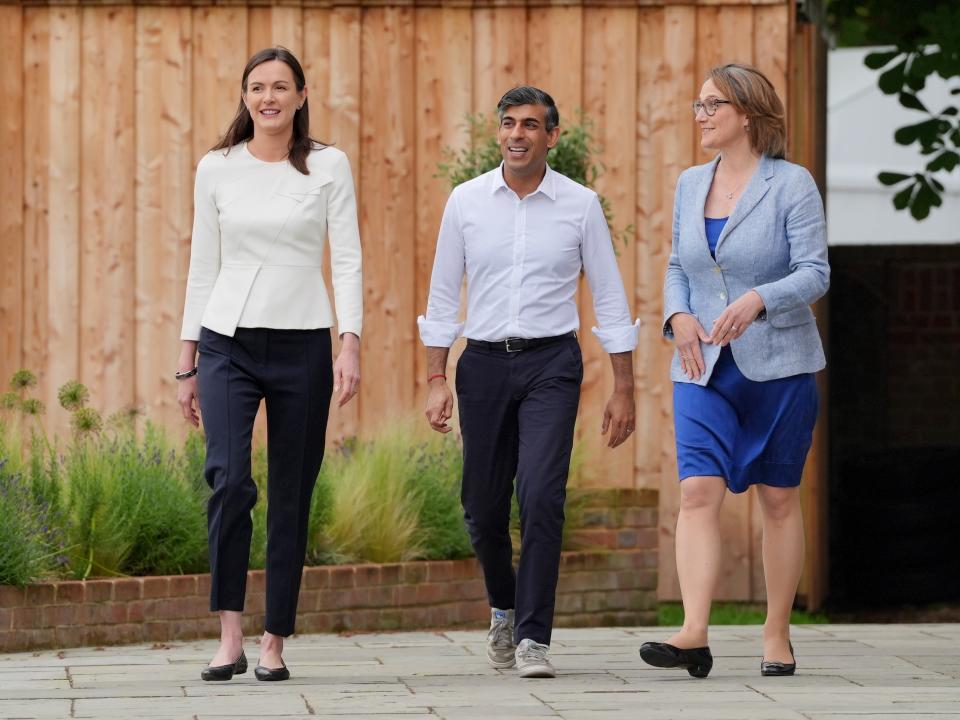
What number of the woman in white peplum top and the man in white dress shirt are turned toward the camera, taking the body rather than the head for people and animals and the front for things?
2

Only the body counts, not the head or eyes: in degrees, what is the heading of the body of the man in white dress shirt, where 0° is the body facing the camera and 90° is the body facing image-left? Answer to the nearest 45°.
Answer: approximately 0°

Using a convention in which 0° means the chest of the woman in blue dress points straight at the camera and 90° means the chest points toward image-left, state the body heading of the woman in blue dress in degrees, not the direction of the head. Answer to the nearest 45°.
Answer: approximately 45°

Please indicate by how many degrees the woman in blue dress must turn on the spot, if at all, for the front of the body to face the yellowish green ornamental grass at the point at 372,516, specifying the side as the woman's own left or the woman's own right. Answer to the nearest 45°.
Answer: approximately 90° to the woman's own right

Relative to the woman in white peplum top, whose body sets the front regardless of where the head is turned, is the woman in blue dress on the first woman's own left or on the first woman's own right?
on the first woman's own left

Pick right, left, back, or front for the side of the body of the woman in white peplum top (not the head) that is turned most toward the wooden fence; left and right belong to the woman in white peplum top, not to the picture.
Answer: back

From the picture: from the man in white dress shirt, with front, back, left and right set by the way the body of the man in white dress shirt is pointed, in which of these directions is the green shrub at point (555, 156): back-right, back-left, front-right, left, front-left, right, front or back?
back
